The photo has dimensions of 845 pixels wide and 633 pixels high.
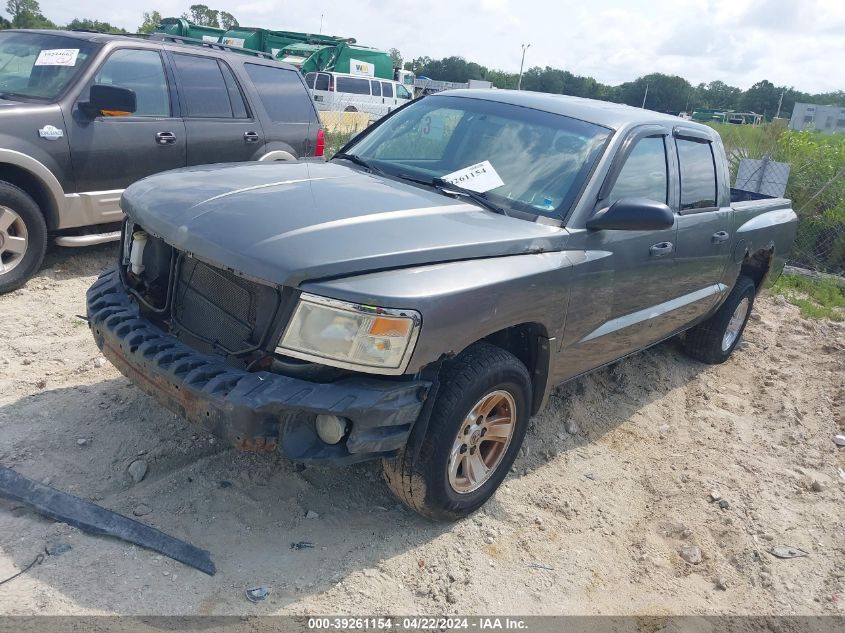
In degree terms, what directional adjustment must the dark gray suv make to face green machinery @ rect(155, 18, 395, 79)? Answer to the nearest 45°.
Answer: approximately 135° to its right

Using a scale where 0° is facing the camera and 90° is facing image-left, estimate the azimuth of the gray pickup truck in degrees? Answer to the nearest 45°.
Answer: approximately 45°

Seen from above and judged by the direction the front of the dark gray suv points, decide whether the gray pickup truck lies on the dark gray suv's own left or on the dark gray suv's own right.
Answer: on the dark gray suv's own left

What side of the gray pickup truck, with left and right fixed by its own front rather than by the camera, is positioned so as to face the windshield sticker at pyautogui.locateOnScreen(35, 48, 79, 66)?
right

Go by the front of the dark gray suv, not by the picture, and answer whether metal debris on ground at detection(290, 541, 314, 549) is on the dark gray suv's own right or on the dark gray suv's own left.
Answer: on the dark gray suv's own left

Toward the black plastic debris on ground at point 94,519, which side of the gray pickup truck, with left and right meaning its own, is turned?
front

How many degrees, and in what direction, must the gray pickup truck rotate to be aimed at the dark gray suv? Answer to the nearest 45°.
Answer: approximately 90° to its right

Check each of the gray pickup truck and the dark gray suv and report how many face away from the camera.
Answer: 0

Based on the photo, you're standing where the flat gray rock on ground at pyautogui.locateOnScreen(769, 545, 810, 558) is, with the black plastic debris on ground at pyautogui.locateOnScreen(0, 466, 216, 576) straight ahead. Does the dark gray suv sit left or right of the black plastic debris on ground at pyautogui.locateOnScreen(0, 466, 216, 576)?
right

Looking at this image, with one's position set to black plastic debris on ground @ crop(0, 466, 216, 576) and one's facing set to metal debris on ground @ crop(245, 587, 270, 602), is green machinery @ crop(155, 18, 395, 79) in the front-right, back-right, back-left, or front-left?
back-left

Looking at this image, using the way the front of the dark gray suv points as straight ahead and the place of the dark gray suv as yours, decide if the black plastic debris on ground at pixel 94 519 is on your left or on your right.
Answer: on your left
